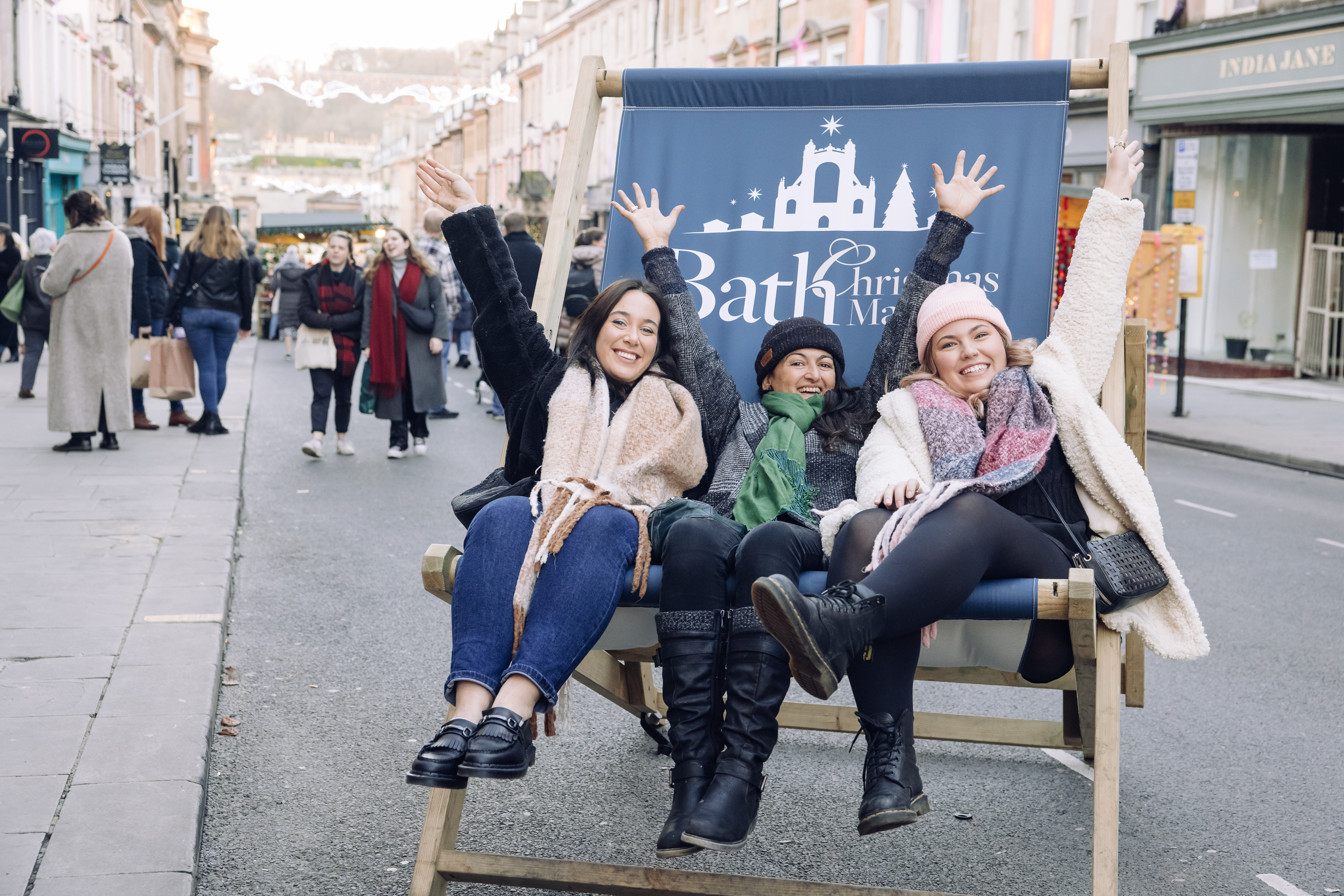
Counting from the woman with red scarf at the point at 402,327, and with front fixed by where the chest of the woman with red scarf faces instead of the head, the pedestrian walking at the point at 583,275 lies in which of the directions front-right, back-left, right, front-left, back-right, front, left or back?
back-left

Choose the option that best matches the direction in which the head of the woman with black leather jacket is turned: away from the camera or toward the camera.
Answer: away from the camera

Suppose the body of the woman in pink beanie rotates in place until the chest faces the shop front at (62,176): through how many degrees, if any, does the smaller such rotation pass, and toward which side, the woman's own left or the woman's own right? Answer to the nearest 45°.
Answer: approximately 90° to the woman's own right

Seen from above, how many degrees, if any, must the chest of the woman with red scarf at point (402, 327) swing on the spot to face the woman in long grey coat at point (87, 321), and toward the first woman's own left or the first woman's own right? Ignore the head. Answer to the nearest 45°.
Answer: approximately 90° to the first woman's own right

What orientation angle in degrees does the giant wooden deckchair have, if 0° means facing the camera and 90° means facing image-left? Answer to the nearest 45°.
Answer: approximately 0°

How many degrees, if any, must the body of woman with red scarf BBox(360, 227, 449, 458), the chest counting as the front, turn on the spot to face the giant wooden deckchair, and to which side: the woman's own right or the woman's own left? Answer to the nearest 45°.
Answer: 0° — they already face it

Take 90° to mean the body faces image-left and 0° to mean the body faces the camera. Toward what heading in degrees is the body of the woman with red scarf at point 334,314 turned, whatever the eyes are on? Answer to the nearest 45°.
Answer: approximately 0°

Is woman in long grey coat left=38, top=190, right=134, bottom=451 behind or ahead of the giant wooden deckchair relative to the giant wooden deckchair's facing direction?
behind

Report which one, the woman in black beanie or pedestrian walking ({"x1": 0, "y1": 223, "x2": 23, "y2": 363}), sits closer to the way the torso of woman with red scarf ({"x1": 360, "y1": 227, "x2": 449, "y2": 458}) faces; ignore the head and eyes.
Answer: the woman in black beanie

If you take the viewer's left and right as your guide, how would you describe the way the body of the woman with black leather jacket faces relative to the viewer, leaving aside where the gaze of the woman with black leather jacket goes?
facing away from the viewer

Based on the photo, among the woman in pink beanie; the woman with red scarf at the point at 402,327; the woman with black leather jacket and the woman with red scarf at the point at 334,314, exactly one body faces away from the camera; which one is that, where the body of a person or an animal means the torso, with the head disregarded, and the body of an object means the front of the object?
the woman with black leather jacket

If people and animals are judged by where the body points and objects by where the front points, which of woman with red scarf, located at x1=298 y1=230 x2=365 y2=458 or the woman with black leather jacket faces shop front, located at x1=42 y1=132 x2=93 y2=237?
the woman with black leather jacket

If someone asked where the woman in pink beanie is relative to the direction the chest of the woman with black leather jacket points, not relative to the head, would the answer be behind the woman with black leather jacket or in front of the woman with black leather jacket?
behind

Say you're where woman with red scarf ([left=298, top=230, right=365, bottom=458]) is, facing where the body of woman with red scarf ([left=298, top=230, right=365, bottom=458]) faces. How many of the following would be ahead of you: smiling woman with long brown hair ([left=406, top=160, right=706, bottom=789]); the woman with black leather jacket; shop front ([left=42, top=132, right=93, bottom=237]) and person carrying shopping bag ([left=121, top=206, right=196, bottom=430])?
1

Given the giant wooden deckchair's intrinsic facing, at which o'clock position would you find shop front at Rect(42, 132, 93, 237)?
The shop front is roughly at 5 o'clock from the giant wooden deckchair.

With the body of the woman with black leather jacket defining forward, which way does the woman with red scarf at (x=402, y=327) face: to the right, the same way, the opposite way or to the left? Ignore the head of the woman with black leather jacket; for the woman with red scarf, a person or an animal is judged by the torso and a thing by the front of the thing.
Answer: the opposite way
